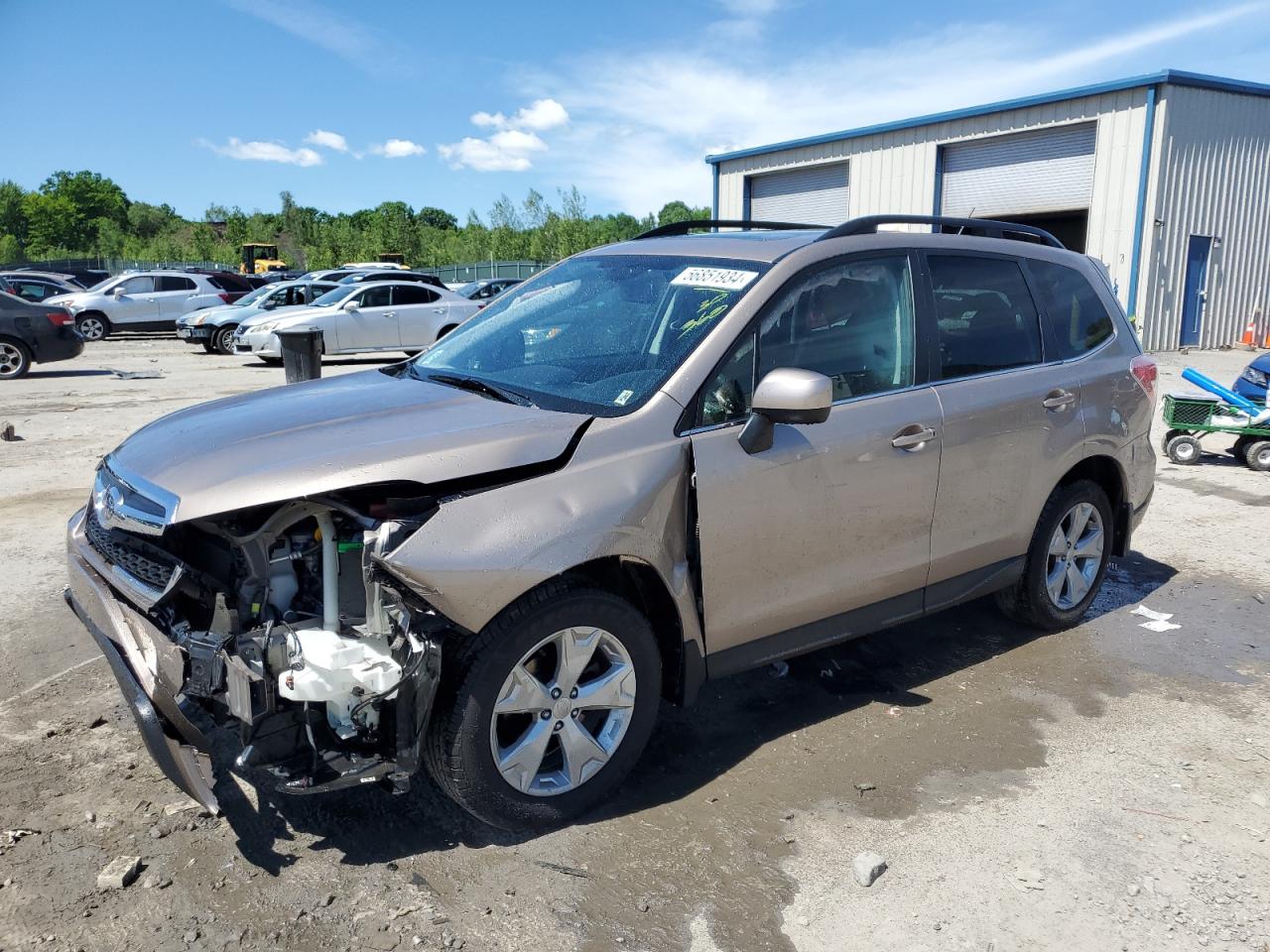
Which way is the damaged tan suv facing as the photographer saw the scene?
facing the viewer and to the left of the viewer

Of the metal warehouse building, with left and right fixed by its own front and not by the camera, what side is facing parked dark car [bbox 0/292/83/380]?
front

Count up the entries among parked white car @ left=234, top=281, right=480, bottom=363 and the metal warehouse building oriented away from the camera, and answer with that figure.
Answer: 0

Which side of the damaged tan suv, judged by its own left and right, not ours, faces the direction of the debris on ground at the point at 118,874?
front

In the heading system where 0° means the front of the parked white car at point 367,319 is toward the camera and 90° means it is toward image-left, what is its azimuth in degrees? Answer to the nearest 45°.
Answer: approximately 45°

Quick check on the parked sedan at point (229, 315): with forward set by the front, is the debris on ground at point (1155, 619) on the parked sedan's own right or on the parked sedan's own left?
on the parked sedan's own left

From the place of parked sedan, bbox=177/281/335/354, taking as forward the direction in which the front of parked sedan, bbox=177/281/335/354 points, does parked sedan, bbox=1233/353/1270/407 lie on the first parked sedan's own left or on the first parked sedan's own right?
on the first parked sedan's own left

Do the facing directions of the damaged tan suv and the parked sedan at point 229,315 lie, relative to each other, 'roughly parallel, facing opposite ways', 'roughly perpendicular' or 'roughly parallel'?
roughly parallel

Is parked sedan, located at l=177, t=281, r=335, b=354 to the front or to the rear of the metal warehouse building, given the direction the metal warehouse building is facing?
to the front

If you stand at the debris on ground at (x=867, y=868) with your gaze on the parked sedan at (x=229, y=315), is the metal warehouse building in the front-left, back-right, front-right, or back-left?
front-right

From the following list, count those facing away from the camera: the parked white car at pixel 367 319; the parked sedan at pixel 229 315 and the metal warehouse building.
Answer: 0

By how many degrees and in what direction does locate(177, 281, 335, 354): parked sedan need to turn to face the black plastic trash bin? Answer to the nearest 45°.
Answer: approximately 45° to its left

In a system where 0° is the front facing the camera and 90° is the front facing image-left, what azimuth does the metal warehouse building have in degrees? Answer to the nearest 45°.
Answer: approximately 45°

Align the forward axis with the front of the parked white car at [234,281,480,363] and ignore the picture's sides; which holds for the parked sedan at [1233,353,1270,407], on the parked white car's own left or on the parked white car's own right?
on the parked white car's own left
